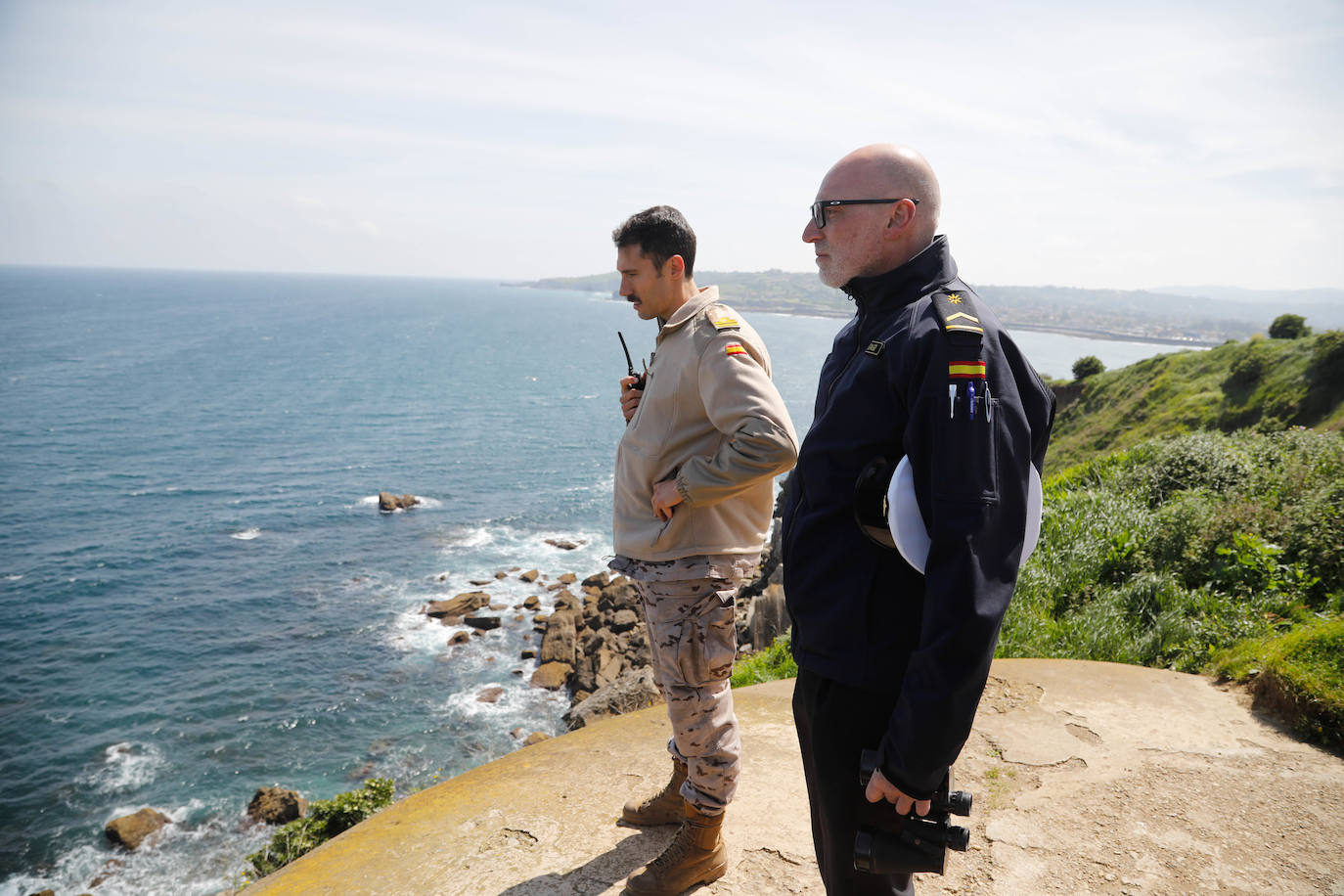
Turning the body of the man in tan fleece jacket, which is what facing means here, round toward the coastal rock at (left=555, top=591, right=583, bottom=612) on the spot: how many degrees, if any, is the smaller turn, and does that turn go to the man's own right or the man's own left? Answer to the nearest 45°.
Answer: approximately 90° to the man's own right

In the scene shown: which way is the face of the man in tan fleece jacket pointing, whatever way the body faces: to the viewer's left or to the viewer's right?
to the viewer's left

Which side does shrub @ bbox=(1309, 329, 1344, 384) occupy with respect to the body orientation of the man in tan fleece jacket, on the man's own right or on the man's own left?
on the man's own right

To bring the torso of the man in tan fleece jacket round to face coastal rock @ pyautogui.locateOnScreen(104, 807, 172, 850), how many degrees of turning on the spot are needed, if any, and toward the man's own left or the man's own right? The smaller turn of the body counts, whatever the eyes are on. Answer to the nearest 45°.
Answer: approximately 45° to the man's own right

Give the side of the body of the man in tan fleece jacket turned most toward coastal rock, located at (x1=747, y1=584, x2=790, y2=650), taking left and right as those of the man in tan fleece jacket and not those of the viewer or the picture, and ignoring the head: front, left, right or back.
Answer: right

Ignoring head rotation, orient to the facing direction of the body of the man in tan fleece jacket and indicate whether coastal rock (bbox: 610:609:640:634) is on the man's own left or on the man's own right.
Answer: on the man's own right

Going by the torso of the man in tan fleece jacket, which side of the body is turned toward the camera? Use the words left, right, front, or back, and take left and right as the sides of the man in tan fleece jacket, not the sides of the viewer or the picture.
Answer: left

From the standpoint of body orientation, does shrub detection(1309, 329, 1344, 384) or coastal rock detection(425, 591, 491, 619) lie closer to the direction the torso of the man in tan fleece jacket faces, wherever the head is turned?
the coastal rock

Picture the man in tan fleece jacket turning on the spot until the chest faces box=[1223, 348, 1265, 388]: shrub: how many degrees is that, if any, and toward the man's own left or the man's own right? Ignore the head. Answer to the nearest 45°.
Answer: approximately 135° to the man's own right
